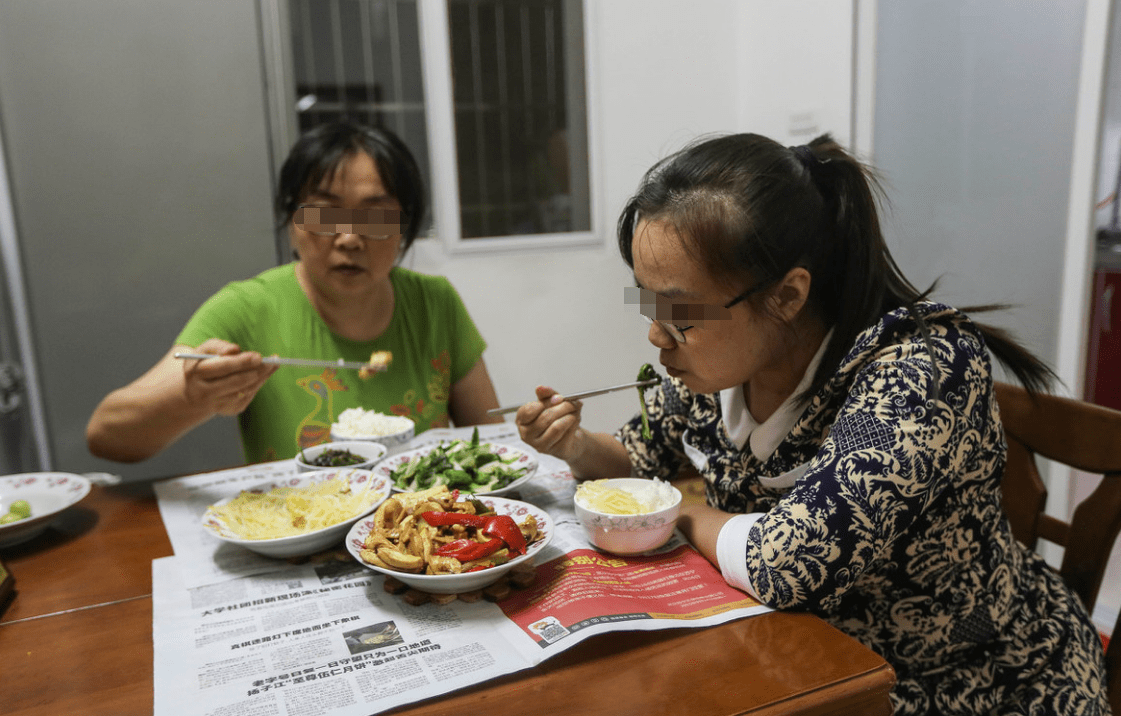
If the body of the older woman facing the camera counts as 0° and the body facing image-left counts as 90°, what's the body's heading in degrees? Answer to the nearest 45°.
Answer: approximately 0°

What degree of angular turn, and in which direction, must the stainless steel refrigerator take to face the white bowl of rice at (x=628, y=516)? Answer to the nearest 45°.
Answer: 0° — it already faces it

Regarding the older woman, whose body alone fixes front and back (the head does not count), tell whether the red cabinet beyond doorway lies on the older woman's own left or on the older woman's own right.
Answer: on the older woman's own left

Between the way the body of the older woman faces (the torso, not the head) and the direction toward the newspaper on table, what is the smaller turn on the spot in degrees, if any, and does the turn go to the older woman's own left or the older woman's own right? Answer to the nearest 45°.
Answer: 0° — they already face it

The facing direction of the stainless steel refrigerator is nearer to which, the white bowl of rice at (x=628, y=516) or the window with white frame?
the white bowl of rice
